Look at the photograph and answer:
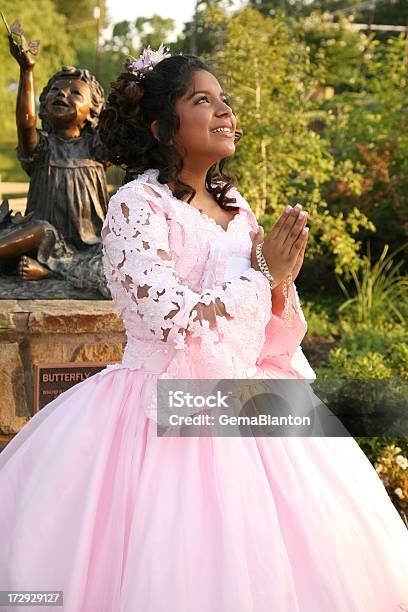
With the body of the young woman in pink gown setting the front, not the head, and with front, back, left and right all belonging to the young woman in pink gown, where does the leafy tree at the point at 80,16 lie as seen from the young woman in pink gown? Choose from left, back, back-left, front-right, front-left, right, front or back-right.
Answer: back-left

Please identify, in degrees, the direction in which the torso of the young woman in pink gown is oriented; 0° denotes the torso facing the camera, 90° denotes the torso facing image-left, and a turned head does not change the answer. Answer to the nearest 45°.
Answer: approximately 315°

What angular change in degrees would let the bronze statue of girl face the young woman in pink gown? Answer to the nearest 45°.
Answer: approximately 45° to its left

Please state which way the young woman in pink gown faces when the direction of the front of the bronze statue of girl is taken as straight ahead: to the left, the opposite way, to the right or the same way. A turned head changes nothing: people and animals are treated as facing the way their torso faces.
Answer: to the left

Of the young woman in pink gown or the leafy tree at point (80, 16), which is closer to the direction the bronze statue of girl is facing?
the young woman in pink gown

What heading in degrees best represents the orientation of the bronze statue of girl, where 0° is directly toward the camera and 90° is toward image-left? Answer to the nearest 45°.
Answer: approximately 45°

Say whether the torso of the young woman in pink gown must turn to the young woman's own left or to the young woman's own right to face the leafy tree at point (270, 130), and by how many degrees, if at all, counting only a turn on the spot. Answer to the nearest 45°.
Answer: approximately 135° to the young woman's own left

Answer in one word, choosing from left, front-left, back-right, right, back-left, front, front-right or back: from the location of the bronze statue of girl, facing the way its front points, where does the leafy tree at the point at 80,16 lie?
back-right
